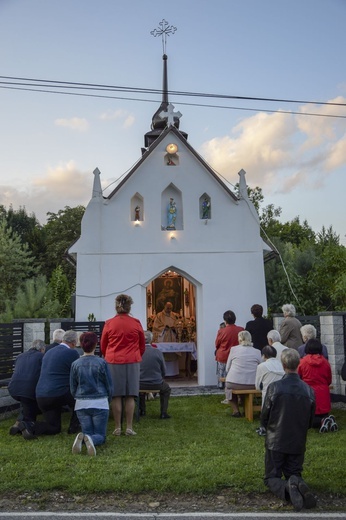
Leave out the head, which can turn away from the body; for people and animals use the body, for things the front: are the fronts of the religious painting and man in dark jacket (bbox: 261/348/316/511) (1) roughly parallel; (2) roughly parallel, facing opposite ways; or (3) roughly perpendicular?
roughly parallel, facing opposite ways

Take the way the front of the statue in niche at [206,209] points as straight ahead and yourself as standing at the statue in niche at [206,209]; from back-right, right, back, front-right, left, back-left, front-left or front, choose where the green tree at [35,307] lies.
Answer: back-right

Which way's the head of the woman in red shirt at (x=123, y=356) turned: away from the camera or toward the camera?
away from the camera

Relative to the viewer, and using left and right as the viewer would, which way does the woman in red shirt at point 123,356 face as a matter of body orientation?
facing away from the viewer

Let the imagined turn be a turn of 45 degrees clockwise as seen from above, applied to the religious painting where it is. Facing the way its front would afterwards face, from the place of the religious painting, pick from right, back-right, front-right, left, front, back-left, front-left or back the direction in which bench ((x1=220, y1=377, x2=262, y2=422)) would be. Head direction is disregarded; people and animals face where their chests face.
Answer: front-left

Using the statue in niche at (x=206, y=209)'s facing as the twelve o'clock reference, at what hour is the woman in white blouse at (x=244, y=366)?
The woman in white blouse is roughly at 12 o'clock from the statue in niche.

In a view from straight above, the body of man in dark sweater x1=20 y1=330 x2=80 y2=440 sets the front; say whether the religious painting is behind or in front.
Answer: in front

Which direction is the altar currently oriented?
toward the camera

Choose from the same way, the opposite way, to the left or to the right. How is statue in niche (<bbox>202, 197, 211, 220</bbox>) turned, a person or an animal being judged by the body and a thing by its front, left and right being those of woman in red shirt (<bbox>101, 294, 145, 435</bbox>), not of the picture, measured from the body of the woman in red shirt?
the opposite way

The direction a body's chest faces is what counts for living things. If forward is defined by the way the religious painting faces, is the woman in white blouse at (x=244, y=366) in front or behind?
in front

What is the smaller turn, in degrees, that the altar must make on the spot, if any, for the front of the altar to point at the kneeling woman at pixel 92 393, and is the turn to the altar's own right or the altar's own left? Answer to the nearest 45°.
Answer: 0° — it already faces them

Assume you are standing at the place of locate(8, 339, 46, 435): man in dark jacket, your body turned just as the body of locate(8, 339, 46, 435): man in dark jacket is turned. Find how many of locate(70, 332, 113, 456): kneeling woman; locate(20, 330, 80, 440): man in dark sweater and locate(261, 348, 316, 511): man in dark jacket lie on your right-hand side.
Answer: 3

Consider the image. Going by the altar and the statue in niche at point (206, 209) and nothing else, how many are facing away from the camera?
0

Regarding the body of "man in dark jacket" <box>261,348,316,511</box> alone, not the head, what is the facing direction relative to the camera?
away from the camera

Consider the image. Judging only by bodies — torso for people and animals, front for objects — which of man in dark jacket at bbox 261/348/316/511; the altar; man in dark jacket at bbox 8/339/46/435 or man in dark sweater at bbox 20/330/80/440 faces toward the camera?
the altar

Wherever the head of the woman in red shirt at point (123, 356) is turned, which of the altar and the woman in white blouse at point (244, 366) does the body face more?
the altar

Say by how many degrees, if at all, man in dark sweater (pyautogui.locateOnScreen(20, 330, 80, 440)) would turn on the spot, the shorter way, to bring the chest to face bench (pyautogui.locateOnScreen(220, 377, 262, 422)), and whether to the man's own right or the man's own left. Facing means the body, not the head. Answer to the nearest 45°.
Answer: approximately 45° to the man's own right

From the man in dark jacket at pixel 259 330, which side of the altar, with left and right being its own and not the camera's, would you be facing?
front

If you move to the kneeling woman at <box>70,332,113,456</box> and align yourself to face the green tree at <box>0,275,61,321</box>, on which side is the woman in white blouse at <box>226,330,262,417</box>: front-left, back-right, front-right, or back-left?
front-right

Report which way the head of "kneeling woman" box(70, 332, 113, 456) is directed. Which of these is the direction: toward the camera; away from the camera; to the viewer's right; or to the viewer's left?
away from the camera

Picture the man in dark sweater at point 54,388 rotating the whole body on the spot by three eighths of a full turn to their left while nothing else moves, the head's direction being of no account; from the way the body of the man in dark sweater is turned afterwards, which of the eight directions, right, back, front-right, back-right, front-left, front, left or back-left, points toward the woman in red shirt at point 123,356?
back

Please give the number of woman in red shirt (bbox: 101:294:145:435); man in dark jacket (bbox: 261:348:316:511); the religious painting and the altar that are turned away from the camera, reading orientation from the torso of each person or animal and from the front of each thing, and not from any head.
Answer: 2

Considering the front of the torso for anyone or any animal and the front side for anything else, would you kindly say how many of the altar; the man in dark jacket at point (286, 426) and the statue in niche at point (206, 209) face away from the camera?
1

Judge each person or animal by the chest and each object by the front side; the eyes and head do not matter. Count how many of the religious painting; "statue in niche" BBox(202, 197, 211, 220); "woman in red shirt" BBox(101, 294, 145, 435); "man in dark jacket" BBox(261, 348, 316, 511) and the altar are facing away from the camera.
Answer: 2

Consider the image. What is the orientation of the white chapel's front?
toward the camera

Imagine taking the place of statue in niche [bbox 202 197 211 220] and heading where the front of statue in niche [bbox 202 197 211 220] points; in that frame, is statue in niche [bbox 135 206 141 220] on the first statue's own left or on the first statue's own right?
on the first statue's own right

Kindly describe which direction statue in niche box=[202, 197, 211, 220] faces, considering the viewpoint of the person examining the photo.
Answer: facing the viewer
